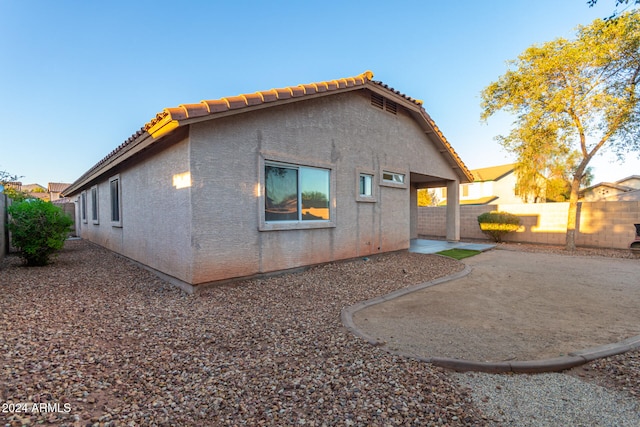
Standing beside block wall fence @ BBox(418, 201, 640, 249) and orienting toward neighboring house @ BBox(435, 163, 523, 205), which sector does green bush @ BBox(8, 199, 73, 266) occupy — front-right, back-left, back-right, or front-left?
back-left

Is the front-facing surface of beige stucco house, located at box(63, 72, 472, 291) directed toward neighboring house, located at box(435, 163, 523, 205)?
no

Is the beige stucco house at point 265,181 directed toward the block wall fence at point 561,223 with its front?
no
